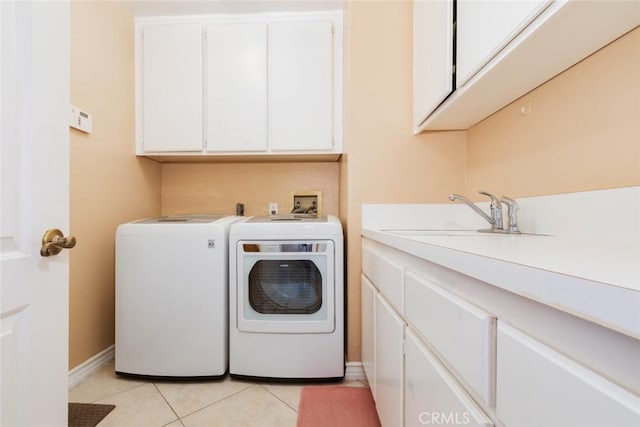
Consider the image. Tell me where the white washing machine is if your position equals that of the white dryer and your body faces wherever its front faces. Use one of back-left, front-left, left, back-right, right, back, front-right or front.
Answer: right

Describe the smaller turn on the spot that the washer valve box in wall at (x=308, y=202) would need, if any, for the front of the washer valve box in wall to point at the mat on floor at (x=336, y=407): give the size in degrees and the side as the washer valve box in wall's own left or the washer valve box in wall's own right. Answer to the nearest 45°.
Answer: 0° — it already faces it

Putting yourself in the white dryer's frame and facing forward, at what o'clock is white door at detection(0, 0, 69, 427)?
The white door is roughly at 1 o'clock from the white dryer.

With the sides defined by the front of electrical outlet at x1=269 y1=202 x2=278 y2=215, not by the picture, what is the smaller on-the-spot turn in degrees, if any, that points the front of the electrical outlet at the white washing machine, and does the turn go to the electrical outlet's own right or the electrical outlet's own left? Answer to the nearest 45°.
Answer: approximately 45° to the electrical outlet's own right

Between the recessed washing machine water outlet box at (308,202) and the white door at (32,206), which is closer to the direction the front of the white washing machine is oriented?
the white door

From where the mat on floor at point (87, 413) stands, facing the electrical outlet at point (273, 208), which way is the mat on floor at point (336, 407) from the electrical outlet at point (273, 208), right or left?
right

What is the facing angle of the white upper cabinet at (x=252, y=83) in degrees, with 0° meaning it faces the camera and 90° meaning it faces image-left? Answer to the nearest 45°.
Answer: approximately 0°

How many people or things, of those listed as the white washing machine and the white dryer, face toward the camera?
2

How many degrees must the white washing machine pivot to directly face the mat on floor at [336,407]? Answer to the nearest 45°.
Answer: approximately 45° to its left

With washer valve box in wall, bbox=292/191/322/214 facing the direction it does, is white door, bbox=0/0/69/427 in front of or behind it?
in front
